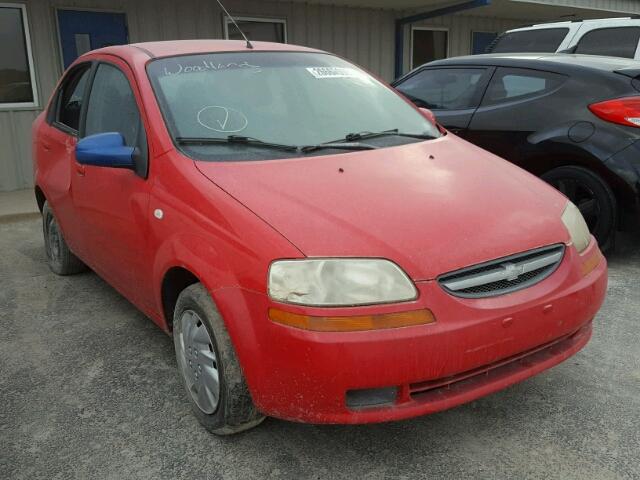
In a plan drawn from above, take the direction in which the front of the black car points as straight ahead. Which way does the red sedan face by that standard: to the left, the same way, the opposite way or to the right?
the opposite way

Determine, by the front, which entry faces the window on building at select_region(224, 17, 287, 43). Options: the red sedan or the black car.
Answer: the black car

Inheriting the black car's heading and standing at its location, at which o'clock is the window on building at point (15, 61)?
The window on building is roughly at 11 o'clock from the black car.

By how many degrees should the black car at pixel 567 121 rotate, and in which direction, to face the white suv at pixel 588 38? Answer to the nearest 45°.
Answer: approximately 45° to its right

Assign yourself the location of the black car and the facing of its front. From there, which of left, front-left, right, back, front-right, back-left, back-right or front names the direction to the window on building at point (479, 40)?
front-right

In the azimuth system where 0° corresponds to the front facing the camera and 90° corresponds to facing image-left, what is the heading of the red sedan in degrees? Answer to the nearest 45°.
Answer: approximately 315°

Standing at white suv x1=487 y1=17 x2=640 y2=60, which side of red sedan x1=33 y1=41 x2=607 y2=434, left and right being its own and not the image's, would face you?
left

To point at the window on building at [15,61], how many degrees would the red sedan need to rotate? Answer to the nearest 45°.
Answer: approximately 180°

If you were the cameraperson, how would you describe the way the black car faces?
facing away from the viewer and to the left of the viewer
